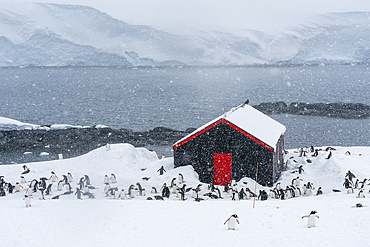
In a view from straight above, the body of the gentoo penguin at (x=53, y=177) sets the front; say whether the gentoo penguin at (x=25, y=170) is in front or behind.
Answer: behind

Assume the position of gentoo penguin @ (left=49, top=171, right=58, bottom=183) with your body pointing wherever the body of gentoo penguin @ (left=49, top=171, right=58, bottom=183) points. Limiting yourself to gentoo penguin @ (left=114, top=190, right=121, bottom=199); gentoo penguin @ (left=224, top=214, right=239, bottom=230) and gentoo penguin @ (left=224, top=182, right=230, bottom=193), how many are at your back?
0

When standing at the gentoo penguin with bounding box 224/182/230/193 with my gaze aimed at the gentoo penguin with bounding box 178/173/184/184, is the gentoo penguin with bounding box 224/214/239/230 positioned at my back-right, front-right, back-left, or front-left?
back-left

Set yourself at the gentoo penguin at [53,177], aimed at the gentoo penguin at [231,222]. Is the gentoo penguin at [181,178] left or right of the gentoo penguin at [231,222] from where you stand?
left

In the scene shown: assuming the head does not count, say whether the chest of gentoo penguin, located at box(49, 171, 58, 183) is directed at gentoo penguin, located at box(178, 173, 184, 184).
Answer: no

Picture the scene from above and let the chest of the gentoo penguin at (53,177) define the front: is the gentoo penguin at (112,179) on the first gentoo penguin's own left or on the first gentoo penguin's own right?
on the first gentoo penguin's own left

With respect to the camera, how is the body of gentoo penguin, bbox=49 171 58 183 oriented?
toward the camera

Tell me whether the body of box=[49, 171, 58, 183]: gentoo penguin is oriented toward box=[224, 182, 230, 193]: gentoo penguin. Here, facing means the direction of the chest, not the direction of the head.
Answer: no

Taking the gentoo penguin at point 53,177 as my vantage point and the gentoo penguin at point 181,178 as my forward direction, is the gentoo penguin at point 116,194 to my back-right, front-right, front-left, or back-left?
front-right

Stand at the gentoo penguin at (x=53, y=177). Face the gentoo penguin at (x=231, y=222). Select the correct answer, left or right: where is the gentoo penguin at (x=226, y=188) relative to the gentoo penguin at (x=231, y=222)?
left

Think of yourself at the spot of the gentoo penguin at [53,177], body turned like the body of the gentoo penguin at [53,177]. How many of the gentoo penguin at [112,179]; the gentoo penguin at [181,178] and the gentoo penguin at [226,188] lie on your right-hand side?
0

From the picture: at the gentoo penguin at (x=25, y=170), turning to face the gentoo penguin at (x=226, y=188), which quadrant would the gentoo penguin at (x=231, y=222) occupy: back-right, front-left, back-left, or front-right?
front-right

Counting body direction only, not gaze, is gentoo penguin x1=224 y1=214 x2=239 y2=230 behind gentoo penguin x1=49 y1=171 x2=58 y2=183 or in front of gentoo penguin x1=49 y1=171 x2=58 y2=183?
in front

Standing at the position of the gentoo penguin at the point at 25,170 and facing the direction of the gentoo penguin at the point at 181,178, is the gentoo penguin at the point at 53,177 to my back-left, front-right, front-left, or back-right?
front-right
